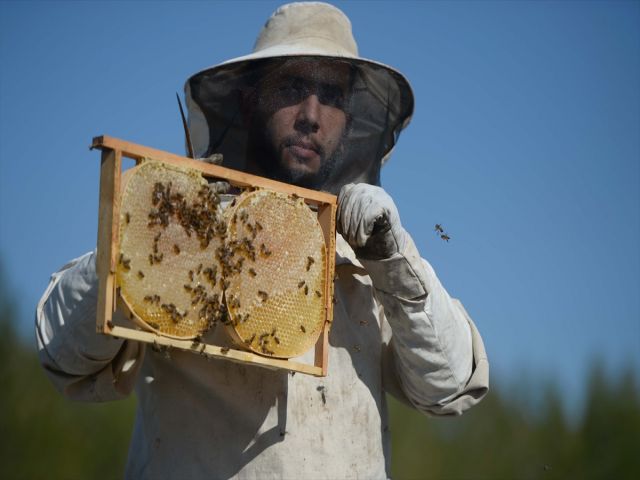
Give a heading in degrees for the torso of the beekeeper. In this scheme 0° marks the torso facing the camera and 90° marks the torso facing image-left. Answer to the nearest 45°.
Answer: approximately 0°
